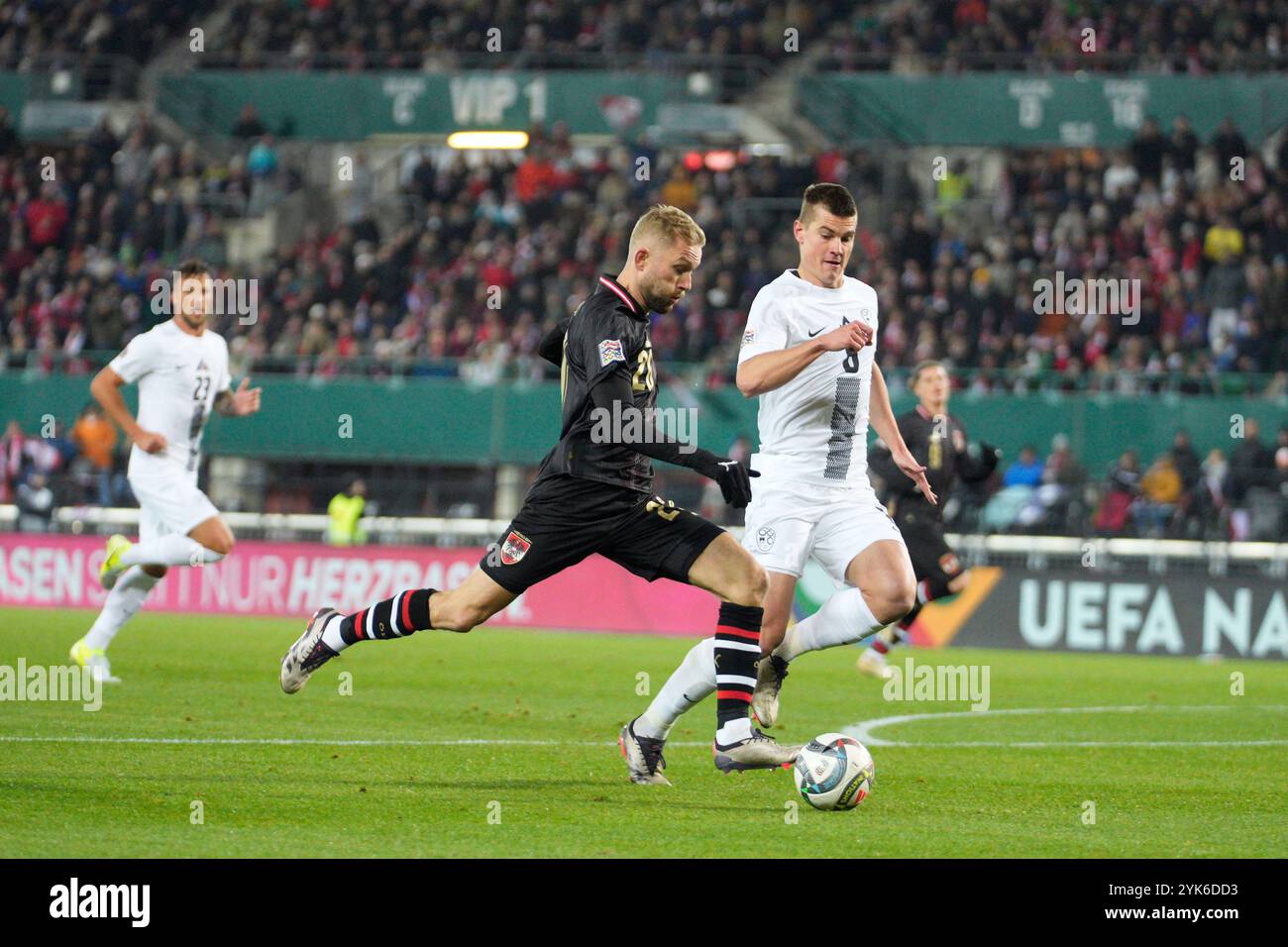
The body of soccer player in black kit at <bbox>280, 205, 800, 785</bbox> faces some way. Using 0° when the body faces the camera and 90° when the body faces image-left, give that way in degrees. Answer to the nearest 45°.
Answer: approximately 270°

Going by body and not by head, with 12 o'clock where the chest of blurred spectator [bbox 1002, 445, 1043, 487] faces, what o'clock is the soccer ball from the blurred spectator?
The soccer ball is roughly at 12 o'clock from the blurred spectator.

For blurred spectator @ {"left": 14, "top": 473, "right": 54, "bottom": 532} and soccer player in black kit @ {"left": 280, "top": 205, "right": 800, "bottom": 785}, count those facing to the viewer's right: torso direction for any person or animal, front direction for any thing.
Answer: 1

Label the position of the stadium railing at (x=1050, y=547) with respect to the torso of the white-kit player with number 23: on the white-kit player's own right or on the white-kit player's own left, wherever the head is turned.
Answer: on the white-kit player's own left

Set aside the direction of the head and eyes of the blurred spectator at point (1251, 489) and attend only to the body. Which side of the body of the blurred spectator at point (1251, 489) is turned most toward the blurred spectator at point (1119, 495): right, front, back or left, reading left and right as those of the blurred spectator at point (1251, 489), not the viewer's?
right

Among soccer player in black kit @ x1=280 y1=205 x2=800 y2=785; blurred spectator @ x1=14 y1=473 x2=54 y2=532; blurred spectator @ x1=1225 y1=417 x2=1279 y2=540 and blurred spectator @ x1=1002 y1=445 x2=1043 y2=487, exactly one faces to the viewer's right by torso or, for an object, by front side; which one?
the soccer player in black kit

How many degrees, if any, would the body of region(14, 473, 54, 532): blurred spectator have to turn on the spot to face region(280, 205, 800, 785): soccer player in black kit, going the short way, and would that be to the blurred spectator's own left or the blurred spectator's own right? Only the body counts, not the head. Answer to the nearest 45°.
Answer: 0° — they already face them

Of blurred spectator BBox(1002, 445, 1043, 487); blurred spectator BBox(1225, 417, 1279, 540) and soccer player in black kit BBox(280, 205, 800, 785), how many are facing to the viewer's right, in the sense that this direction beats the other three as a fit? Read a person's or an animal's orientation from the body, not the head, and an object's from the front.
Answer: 1

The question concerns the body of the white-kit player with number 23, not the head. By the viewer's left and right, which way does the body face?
facing the viewer and to the right of the viewer

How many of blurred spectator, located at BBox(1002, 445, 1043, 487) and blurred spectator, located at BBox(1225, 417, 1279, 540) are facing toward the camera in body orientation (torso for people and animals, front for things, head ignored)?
2

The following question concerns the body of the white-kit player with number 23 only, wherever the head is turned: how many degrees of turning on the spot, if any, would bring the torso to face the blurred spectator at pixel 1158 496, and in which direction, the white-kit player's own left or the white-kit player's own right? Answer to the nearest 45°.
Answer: approximately 90° to the white-kit player's own left
